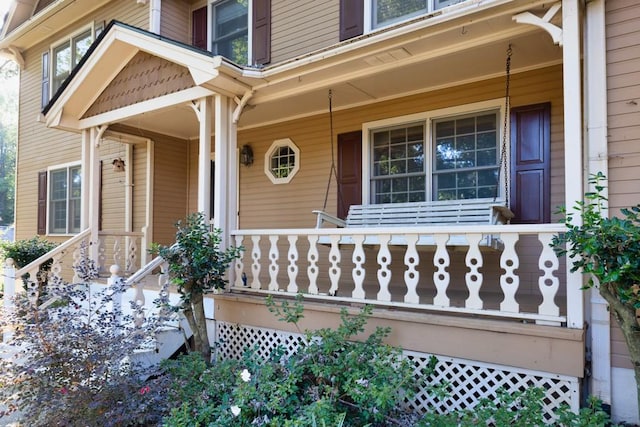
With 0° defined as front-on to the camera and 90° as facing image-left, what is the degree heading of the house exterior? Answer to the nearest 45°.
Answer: approximately 45°
